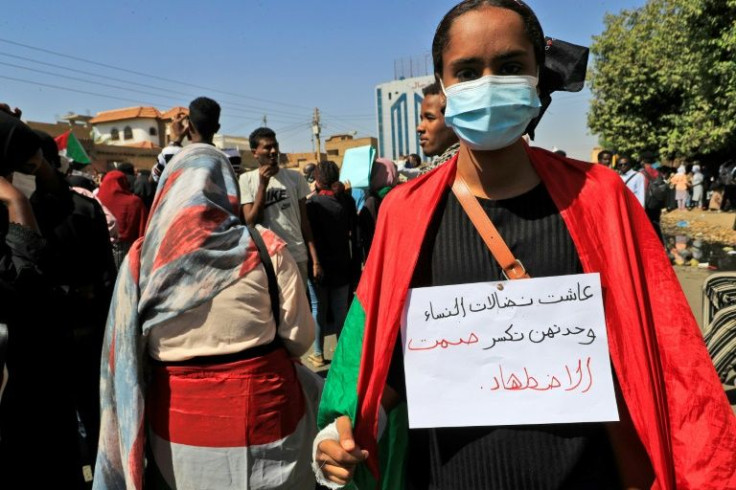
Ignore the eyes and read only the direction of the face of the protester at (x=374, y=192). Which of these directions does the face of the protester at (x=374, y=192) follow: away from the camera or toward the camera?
away from the camera

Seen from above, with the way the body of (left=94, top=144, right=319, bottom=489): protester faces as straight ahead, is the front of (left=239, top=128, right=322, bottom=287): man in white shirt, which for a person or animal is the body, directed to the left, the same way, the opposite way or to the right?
the opposite way

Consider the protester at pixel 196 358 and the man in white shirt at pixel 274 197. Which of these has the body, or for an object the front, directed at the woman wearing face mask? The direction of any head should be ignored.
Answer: the man in white shirt

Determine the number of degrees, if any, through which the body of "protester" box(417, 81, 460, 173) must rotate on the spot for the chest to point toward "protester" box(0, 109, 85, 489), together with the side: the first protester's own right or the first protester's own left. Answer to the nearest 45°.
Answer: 0° — they already face them

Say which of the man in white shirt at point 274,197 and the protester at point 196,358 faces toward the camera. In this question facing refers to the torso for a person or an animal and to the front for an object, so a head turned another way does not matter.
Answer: the man in white shirt

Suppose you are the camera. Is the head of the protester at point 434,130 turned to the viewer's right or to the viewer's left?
to the viewer's left

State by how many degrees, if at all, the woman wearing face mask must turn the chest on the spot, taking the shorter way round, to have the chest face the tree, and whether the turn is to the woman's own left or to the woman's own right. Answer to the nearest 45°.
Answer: approximately 180°

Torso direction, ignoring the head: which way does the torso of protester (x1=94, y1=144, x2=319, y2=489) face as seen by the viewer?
away from the camera

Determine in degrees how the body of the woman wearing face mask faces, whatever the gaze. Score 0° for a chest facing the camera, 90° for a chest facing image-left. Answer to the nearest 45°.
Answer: approximately 0°

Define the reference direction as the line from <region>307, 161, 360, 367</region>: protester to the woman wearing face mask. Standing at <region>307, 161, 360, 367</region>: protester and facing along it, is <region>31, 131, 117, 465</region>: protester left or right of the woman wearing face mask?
right

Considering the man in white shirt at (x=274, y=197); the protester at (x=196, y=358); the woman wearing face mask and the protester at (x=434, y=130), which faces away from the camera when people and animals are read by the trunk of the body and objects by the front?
the protester at (x=196, y=358)
